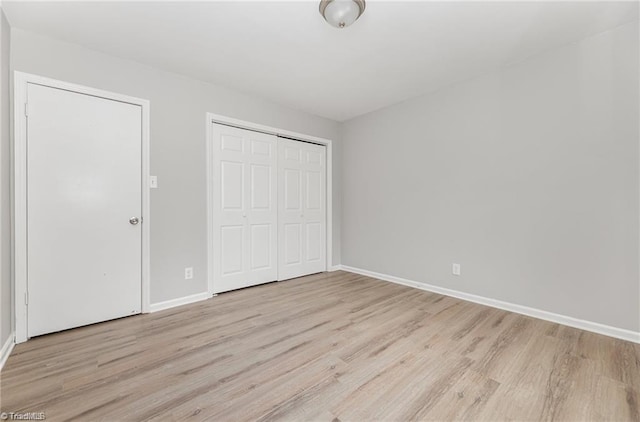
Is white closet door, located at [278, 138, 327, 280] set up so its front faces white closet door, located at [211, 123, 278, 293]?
no

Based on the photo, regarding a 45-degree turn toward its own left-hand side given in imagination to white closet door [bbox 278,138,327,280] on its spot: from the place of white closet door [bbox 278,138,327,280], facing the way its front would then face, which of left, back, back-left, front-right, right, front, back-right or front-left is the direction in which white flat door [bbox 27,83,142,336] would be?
back-right

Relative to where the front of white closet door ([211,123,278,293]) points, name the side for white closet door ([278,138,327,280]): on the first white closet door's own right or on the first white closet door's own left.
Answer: on the first white closet door's own left

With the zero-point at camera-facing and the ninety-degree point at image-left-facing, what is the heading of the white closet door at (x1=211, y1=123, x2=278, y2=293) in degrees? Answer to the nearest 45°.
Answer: approximately 315°

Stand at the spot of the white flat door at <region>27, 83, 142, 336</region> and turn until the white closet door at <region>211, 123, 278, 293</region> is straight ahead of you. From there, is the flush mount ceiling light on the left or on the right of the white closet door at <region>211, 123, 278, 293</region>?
right

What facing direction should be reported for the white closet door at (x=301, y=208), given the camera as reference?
facing the viewer and to the right of the viewer

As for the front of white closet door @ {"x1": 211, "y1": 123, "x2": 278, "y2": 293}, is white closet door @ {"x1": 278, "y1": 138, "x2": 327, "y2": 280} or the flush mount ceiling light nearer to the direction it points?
the flush mount ceiling light

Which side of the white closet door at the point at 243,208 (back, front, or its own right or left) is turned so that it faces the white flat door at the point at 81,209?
right

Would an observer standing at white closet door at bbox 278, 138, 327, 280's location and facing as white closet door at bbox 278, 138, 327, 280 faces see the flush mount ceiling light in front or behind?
in front

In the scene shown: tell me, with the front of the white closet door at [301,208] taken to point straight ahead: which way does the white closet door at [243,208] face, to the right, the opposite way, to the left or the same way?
the same way

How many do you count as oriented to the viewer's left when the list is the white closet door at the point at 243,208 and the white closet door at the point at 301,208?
0
